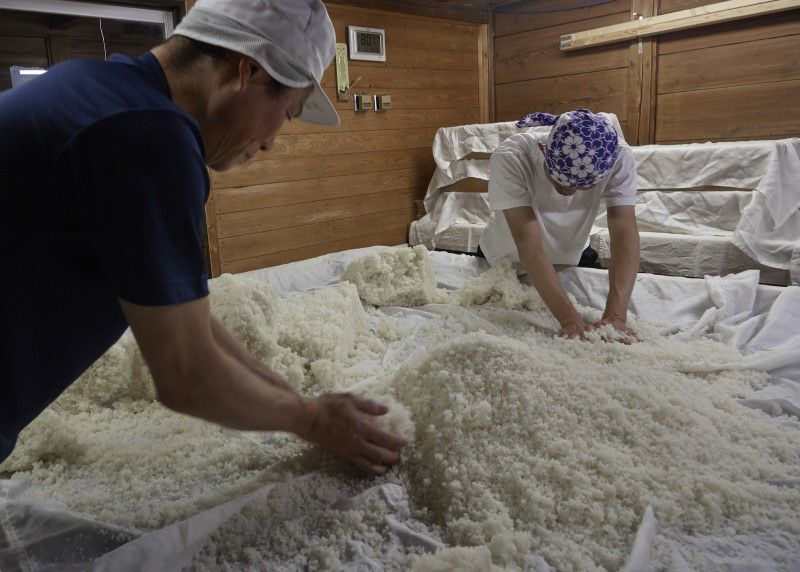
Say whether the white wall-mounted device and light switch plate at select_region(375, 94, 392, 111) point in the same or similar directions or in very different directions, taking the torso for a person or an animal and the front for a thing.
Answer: same or similar directions

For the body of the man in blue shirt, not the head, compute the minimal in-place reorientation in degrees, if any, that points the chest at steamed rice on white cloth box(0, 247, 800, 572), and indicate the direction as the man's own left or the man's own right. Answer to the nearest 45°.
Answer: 0° — they already face it

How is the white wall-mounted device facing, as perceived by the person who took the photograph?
facing the viewer and to the right of the viewer

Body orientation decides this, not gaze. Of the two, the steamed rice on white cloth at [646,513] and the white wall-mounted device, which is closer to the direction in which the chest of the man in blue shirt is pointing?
the steamed rice on white cloth

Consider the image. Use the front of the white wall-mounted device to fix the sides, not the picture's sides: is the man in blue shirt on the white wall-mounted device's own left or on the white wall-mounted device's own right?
on the white wall-mounted device's own right

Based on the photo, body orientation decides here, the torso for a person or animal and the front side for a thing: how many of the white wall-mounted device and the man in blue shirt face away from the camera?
0

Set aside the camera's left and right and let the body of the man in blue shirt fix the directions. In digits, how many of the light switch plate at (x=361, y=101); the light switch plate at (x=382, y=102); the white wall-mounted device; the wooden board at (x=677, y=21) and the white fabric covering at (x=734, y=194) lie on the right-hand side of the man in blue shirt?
0

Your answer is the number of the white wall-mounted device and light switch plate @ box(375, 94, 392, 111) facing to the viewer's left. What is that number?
0

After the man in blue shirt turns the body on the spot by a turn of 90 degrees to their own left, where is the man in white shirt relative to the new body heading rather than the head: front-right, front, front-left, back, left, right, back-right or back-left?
front-right

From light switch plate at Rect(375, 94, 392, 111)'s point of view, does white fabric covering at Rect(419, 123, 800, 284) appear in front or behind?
in front

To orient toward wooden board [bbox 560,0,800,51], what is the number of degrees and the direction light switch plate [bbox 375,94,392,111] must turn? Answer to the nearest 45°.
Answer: approximately 45° to its left

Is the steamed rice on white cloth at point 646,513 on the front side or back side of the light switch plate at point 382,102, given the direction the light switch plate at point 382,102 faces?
on the front side

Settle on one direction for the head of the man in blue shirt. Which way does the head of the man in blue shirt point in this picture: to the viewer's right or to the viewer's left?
to the viewer's right

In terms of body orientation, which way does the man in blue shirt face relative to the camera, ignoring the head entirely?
to the viewer's right

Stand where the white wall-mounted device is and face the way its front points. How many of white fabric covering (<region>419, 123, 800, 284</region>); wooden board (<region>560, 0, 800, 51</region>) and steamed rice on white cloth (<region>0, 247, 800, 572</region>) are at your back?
0

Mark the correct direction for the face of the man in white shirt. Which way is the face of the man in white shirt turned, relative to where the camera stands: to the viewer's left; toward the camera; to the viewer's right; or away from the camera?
toward the camera
